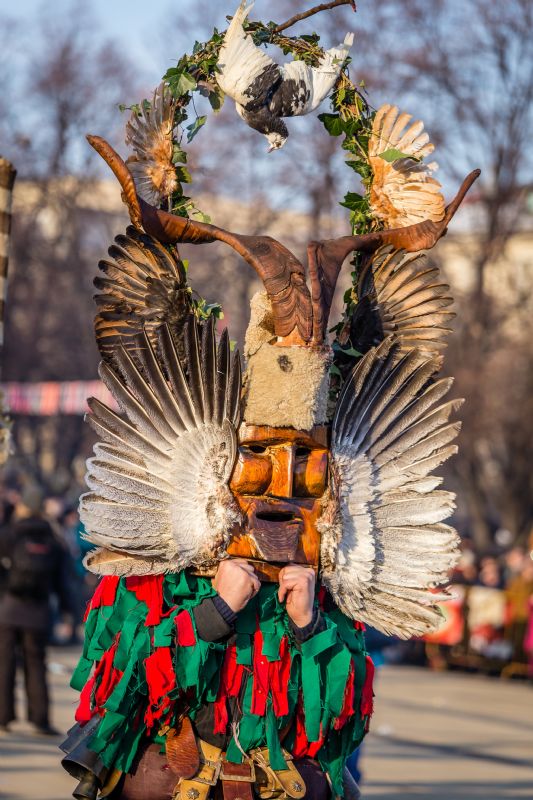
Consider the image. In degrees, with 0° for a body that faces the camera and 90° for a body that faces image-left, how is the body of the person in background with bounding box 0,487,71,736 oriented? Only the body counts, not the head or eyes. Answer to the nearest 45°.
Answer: approximately 180°

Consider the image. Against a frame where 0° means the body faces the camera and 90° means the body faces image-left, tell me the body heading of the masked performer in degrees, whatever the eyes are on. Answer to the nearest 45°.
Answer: approximately 0°

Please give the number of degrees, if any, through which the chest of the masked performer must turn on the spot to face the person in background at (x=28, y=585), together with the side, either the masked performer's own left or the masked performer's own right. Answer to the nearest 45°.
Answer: approximately 180°

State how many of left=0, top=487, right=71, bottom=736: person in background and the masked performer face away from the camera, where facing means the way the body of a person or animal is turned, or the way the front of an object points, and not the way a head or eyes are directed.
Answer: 1

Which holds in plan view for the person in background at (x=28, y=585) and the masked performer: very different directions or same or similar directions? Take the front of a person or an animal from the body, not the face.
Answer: very different directions

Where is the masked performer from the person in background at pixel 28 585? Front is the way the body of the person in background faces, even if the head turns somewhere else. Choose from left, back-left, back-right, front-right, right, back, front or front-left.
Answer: back
